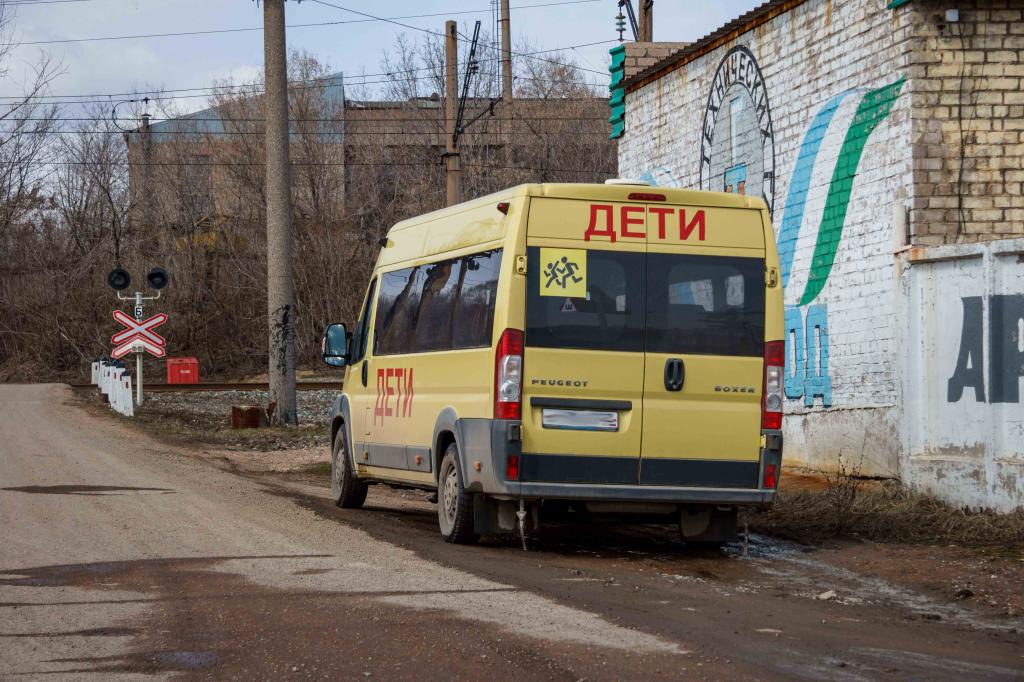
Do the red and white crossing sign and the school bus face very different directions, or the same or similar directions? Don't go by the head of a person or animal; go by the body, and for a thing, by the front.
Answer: very different directions

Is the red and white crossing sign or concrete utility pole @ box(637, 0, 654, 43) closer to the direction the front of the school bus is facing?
the red and white crossing sign

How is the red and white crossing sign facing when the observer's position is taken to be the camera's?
facing the viewer

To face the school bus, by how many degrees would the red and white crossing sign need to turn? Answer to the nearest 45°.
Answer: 0° — it already faces it

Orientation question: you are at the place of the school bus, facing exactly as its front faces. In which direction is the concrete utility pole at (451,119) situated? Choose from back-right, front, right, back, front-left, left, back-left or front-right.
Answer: front-right

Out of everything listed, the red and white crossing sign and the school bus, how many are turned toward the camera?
1

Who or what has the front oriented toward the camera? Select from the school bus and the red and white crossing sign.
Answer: the red and white crossing sign

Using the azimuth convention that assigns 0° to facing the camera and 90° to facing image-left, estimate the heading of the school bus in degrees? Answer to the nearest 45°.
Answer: approximately 135°

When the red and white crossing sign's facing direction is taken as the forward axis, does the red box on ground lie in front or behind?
behind

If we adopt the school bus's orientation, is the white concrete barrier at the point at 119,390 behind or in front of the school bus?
in front

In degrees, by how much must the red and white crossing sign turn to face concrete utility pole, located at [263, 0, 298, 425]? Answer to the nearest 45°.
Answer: approximately 45° to its left

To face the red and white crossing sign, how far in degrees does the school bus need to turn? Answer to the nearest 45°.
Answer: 0° — it already faces it

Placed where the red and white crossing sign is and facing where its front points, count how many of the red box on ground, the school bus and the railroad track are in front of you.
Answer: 1

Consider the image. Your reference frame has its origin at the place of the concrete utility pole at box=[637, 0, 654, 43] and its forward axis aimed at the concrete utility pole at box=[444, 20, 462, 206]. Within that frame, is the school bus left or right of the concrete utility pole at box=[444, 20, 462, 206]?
left
